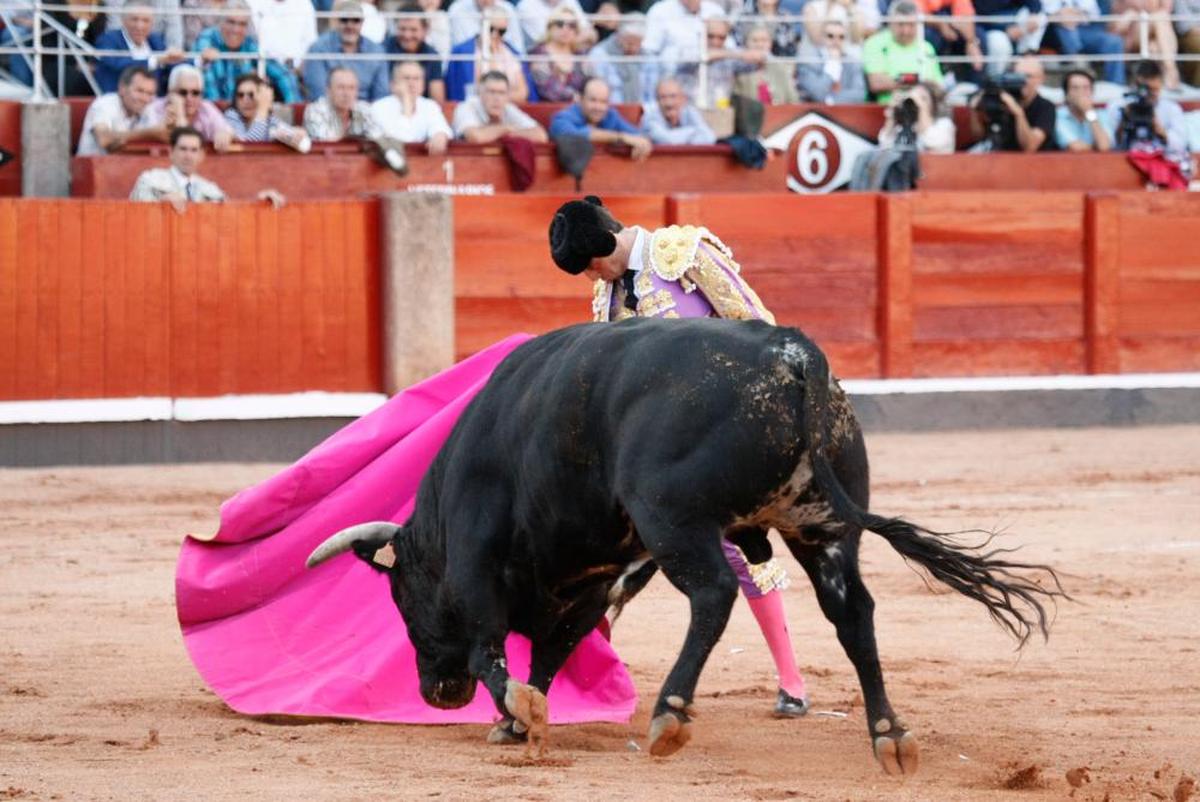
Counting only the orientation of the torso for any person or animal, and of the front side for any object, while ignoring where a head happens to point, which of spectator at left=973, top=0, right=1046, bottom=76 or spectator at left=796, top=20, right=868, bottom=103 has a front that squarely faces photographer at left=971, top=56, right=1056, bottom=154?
spectator at left=973, top=0, right=1046, bottom=76

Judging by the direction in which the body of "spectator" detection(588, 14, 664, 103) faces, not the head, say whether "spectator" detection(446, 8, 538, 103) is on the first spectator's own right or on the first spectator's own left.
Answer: on the first spectator's own right

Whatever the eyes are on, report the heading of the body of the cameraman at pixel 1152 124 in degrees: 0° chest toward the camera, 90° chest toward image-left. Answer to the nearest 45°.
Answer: approximately 0°

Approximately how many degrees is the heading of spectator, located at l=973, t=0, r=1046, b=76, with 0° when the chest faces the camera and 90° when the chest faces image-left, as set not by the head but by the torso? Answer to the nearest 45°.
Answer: approximately 0°

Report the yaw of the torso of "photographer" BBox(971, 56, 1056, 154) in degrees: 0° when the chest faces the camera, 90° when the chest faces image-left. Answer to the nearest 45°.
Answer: approximately 45°

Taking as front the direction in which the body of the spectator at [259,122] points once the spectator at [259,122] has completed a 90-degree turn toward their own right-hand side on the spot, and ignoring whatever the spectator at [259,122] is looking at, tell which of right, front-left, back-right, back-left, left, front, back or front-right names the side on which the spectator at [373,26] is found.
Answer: back-right
